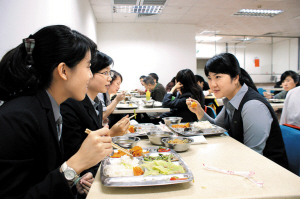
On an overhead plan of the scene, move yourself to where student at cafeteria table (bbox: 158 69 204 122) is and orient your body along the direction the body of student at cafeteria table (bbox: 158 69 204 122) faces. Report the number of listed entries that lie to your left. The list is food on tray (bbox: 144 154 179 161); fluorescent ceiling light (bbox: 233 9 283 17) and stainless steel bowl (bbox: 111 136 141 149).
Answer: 2

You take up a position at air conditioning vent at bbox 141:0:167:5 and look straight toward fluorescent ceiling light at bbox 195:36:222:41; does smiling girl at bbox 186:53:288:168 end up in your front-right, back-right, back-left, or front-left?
back-right

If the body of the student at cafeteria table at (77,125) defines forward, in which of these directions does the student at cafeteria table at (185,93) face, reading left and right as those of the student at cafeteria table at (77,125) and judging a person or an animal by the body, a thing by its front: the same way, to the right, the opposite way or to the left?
the opposite way

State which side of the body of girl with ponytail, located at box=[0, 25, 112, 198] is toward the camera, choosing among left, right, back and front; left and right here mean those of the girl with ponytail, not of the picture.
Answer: right

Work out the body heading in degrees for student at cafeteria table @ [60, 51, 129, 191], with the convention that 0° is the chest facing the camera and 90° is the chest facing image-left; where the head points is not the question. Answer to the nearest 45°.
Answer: approximately 270°

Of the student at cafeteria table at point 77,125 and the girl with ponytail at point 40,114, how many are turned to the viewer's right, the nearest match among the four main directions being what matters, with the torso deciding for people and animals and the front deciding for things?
2

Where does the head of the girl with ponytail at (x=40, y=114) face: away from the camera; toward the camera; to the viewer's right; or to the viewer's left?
to the viewer's right

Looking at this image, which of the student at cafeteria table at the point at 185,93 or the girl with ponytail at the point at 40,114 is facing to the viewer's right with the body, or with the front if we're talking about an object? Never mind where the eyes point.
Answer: the girl with ponytail

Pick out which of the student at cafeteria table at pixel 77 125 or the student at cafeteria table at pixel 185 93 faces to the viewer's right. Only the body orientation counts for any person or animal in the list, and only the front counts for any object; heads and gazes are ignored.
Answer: the student at cafeteria table at pixel 77 125

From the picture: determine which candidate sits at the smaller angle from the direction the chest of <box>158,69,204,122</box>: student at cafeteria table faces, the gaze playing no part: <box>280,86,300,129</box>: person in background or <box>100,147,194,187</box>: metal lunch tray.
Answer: the metal lunch tray

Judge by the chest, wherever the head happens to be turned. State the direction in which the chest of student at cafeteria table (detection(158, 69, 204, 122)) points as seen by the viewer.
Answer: to the viewer's left
